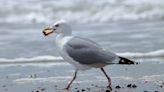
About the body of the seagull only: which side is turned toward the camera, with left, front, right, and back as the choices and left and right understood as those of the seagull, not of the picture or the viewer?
left
